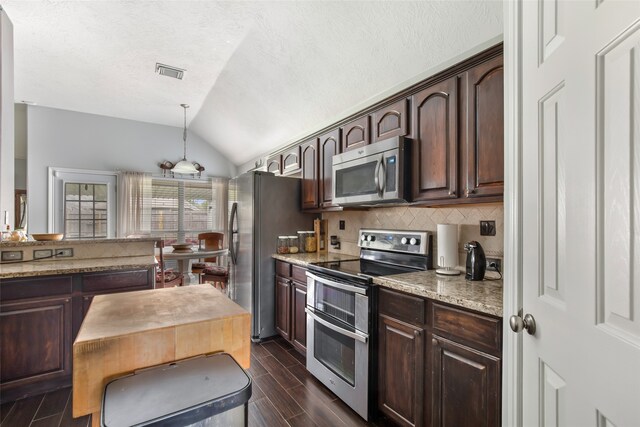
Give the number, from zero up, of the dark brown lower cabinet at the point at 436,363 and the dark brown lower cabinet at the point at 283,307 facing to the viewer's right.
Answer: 0

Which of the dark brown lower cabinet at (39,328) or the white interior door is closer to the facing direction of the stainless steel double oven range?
the dark brown lower cabinet

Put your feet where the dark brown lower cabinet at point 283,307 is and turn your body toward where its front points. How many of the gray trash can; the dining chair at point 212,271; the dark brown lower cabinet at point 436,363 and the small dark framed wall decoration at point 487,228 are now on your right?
1

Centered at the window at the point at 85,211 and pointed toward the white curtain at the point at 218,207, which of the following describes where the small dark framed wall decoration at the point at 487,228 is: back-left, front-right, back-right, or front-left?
front-right

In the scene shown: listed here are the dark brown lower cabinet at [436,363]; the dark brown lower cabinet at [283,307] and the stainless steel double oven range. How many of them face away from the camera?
0

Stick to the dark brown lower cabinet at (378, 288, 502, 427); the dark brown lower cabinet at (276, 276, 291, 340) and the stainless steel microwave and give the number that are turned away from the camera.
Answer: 0

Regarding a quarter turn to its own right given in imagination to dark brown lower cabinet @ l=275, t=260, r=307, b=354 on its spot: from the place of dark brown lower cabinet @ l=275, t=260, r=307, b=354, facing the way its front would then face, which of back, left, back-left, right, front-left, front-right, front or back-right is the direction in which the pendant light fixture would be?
front

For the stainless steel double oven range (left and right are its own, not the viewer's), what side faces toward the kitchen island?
front

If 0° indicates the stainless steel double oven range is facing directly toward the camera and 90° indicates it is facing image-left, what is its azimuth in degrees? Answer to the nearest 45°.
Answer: approximately 45°

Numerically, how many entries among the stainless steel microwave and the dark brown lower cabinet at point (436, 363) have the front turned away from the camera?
0

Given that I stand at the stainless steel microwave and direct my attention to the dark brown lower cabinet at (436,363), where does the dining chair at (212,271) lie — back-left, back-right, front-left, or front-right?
back-right

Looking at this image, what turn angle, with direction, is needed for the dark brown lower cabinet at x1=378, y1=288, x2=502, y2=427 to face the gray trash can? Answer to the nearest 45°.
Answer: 0° — it already faces it

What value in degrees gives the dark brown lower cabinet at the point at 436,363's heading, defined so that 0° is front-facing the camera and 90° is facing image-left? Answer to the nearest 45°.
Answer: approximately 45°

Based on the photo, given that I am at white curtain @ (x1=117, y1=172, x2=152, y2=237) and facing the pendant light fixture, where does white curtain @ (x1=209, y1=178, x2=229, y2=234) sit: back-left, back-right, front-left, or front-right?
front-left
